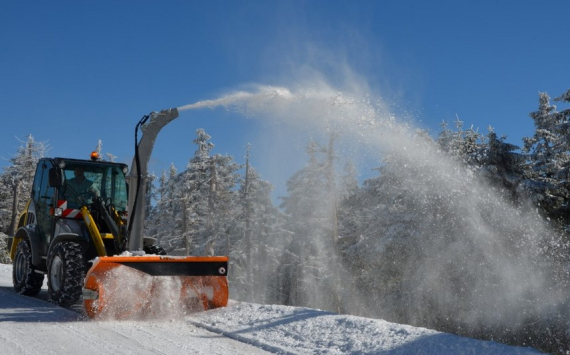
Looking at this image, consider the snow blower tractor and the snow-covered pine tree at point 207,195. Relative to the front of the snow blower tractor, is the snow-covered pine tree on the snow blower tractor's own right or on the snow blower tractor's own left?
on the snow blower tractor's own left

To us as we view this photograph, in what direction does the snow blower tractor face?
facing the viewer and to the right of the viewer

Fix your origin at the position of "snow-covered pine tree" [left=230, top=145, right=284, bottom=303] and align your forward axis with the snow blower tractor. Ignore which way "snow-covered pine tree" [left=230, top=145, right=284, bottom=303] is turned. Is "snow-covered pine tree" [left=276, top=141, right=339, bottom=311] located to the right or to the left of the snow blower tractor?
left

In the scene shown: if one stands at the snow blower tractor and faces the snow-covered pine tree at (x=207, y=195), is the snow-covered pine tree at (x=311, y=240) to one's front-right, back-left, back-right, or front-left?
front-right

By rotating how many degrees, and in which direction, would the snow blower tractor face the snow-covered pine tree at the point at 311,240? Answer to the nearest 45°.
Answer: approximately 90° to its left

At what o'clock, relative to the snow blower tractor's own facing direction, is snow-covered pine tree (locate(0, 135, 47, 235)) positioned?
The snow-covered pine tree is roughly at 7 o'clock from the snow blower tractor.

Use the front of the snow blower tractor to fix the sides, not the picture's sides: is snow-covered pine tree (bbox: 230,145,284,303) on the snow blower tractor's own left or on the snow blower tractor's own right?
on the snow blower tractor's own left
